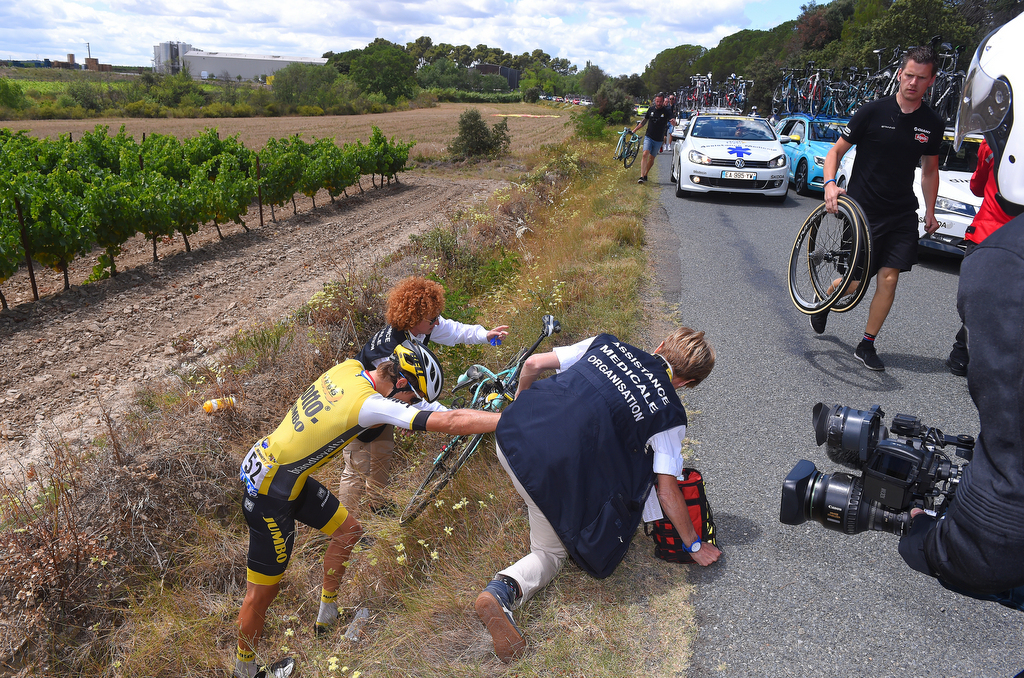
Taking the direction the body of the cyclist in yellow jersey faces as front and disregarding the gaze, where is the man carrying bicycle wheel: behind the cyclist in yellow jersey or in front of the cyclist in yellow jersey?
in front

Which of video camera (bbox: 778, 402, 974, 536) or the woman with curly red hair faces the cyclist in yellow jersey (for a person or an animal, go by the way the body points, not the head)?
the video camera

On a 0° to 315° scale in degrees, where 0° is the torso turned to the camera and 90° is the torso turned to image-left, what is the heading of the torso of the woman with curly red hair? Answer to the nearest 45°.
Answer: approximately 270°

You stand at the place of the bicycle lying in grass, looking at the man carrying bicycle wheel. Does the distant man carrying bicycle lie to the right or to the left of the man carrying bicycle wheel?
left

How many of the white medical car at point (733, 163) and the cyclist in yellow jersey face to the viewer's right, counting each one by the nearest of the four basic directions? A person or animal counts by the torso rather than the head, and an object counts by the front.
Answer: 1

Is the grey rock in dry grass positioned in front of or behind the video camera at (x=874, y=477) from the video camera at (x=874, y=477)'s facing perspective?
in front

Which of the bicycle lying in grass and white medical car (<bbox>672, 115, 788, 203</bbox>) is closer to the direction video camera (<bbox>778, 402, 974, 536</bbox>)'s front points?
the bicycle lying in grass

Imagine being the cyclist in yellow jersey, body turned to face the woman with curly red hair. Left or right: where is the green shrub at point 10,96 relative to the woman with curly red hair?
left

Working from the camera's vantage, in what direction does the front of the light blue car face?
facing the viewer and to the right of the viewer

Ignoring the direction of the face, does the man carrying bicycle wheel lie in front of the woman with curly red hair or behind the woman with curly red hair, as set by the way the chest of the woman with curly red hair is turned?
in front
